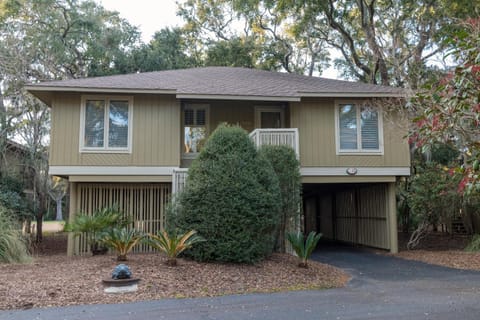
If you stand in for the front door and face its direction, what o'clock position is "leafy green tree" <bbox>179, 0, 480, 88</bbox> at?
The leafy green tree is roughly at 7 o'clock from the front door.

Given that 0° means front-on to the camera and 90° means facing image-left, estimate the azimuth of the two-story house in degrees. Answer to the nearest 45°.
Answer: approximately 0°

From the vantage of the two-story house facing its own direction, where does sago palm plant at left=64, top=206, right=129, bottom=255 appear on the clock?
The sago palm plant is roughly at 2 o'clock from the two-story house.

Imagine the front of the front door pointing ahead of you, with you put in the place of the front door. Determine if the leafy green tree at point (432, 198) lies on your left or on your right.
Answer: on your left

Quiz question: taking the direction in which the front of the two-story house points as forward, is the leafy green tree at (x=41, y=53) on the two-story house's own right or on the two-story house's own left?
on the two-story house's own right

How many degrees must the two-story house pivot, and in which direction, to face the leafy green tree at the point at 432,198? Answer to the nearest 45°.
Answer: approximately 90° to its left

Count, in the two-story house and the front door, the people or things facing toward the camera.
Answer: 2
